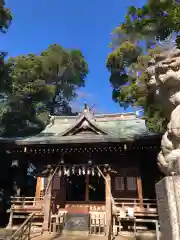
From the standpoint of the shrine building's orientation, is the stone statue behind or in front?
in front

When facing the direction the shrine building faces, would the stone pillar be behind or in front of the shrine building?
in front

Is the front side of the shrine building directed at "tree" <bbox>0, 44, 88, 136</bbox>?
no

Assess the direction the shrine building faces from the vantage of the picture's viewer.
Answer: facing the viewer
